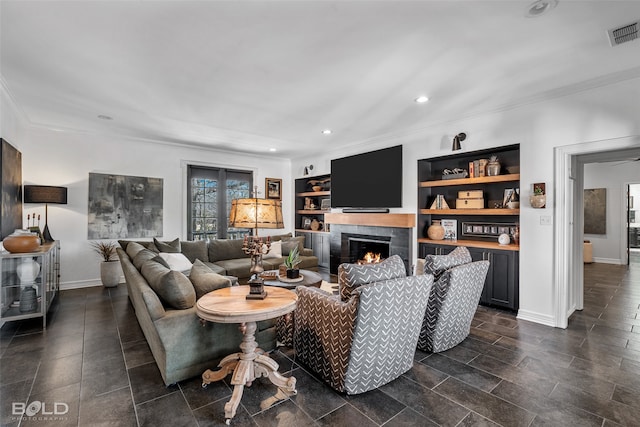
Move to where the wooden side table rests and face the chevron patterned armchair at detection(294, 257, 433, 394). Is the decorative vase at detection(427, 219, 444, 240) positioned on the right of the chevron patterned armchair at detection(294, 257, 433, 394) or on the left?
left

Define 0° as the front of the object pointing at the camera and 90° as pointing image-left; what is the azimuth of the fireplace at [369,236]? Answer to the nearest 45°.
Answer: approximately 45°

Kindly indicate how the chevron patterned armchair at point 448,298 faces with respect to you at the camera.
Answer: facing away from the viewer and to the left of the viewer

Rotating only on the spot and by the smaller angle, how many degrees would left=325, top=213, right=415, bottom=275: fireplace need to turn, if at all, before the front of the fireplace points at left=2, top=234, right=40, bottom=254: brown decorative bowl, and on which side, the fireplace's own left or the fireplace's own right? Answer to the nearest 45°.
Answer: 0° — it already faces it

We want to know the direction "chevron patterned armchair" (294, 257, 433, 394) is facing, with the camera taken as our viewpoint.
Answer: facing away from the viewer and to the left of the viewer
